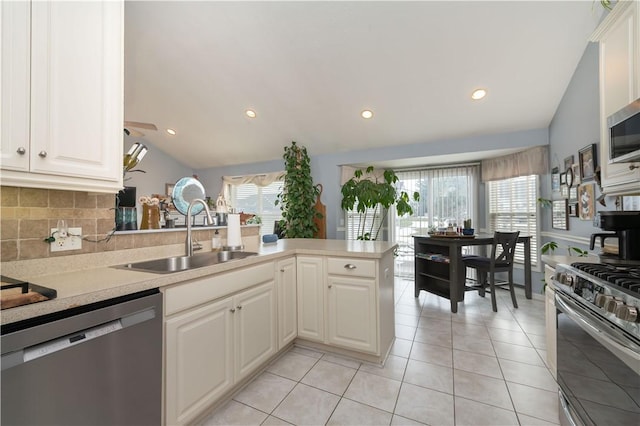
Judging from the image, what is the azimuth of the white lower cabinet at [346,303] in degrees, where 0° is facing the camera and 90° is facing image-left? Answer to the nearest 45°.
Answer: approximately 45°

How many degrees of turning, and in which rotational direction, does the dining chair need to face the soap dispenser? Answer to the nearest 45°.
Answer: approximately 90° to its left

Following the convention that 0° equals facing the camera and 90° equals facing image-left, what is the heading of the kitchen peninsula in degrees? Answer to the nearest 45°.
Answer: approximately 315°

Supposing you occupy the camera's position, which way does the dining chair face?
facing away from the viewer and to the left of the viewer

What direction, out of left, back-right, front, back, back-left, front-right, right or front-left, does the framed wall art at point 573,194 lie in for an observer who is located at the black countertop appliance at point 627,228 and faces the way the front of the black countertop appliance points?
right

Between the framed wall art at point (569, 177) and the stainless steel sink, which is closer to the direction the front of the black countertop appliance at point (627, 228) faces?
the stainless steel sink

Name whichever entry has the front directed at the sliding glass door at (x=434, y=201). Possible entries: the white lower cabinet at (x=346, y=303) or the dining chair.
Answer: the dining chair

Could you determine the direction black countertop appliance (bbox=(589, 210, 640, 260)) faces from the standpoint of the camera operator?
facing to the left of the viewer

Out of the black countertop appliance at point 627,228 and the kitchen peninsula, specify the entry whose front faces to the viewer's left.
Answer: the black countertop appliance

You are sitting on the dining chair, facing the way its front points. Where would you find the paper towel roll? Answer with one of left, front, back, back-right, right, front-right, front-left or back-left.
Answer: left

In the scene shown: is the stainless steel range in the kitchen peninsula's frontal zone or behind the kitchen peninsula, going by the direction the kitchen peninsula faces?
frontal zone

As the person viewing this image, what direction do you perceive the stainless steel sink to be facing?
facing the viewer and to the right of the viewer

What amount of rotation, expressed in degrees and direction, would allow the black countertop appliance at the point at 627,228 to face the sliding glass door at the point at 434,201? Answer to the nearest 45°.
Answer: approximately 45° to its right

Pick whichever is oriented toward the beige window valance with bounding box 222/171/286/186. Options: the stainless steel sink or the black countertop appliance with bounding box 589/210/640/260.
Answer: the black countertop appliance

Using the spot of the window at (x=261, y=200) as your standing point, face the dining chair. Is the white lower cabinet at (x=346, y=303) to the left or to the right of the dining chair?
right

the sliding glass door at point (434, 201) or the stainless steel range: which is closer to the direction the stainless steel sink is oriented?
the stainless steel range

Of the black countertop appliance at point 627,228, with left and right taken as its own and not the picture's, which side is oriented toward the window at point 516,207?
right
